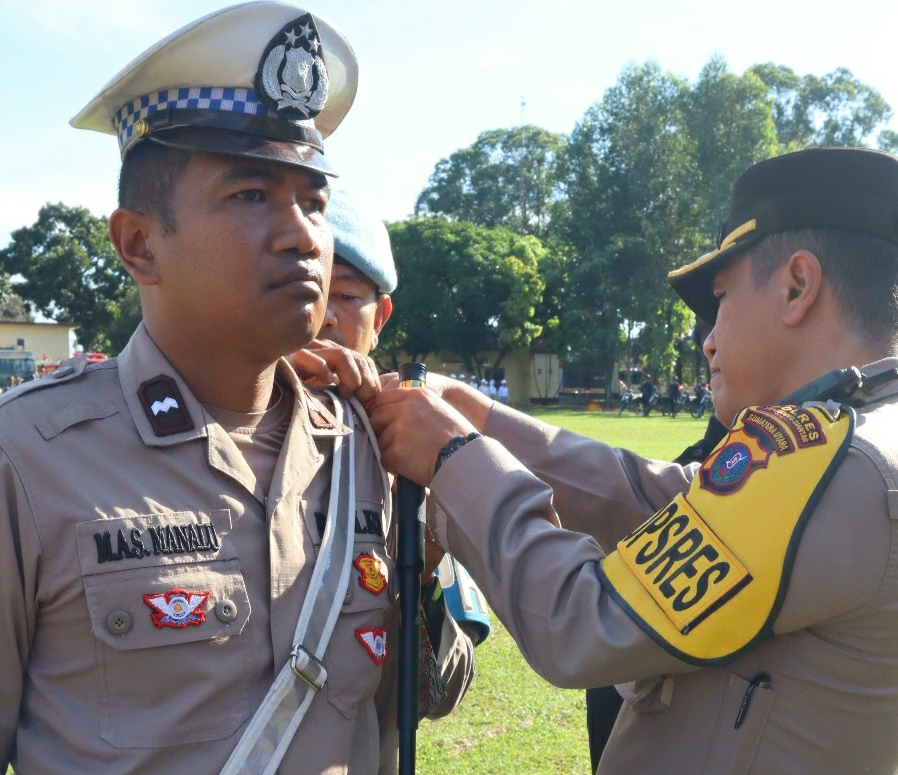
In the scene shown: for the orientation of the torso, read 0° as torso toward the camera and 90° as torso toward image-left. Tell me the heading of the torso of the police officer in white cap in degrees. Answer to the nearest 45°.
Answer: approximately 315°

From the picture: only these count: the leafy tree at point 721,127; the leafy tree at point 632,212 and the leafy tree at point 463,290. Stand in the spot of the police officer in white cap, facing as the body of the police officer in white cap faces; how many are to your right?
0

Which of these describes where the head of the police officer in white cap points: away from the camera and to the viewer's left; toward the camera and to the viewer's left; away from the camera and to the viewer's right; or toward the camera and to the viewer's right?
toward the camera and to the viewer's right

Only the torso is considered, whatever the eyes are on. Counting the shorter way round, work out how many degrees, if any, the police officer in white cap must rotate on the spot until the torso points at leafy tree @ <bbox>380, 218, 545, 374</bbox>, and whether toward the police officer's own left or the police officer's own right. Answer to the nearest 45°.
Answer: approximately 135° to the police officer's own left
